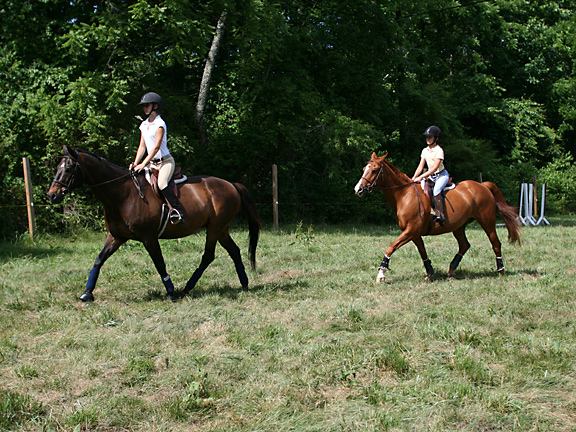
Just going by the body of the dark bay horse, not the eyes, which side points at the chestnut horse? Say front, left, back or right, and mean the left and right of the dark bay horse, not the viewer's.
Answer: back

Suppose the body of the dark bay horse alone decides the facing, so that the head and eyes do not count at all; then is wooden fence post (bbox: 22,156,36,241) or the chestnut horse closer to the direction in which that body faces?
the wooden fence post

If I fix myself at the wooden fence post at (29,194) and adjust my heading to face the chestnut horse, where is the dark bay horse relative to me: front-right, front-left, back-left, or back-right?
front-right

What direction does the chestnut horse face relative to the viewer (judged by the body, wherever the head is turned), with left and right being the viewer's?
facing to the left of the viewer

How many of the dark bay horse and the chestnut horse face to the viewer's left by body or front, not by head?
2

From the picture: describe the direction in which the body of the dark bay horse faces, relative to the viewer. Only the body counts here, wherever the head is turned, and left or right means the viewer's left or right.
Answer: facing to the left of the viewer

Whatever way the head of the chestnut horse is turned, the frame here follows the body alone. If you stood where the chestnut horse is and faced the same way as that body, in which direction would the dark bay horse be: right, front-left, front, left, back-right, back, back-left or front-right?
front-left
